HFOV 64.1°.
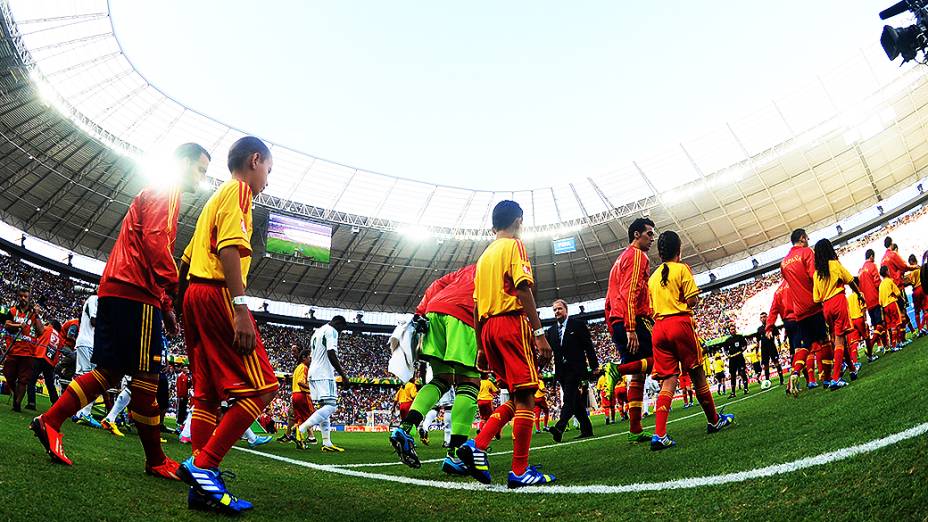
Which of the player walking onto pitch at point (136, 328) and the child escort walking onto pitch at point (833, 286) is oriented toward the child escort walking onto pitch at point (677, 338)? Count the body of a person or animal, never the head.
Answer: the player walking onto pitch at point (136, 328)

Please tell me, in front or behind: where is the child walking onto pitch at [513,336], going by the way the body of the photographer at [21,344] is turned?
in front

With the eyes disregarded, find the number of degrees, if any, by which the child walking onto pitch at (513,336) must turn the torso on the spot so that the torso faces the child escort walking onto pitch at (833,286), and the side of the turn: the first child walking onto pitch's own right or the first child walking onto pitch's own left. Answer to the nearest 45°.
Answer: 0° — they already face them

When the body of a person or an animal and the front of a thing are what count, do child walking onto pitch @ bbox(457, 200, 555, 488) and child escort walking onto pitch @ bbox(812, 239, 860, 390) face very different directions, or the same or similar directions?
same or similar directions

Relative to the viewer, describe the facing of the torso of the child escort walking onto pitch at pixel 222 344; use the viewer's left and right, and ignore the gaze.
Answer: facing to the right of the viewer

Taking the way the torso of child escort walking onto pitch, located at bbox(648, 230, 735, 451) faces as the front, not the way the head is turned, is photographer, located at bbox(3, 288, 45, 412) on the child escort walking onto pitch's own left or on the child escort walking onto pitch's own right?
on the child escort walking onto pitch's own left

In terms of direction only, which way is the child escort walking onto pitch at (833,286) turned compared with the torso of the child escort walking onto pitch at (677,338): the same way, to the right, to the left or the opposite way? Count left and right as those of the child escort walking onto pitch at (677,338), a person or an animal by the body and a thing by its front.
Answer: the same way

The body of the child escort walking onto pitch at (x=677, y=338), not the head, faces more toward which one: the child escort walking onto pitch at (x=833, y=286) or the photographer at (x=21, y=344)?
the child escort walking onto pitch at (x=833, y=286)

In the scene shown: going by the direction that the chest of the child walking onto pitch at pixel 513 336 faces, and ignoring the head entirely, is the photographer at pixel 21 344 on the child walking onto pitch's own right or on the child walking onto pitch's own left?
on the child walking onto pitch's own left

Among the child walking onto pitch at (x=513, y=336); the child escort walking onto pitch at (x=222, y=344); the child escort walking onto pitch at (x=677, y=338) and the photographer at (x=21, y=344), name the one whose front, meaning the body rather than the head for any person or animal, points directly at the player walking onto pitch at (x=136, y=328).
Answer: the photographer

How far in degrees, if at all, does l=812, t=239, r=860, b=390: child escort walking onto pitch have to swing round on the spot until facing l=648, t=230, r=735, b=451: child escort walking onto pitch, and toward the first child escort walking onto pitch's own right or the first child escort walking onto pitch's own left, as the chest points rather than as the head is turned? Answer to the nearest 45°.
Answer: approximately 180°

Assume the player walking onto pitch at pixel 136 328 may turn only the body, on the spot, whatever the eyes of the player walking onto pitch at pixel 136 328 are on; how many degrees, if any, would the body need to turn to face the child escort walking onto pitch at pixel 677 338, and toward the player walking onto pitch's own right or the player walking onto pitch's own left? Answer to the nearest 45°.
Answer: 0° — they already face them

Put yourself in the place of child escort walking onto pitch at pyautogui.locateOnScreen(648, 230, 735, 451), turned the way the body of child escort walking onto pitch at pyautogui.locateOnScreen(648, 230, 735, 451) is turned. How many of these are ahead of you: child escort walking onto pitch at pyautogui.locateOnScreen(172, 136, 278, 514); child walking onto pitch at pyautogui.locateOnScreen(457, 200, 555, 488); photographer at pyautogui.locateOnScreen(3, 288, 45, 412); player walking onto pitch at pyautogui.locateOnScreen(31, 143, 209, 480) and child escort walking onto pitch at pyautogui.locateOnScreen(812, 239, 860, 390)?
1

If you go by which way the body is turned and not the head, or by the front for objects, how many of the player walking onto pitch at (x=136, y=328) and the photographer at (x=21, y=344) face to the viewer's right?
1
